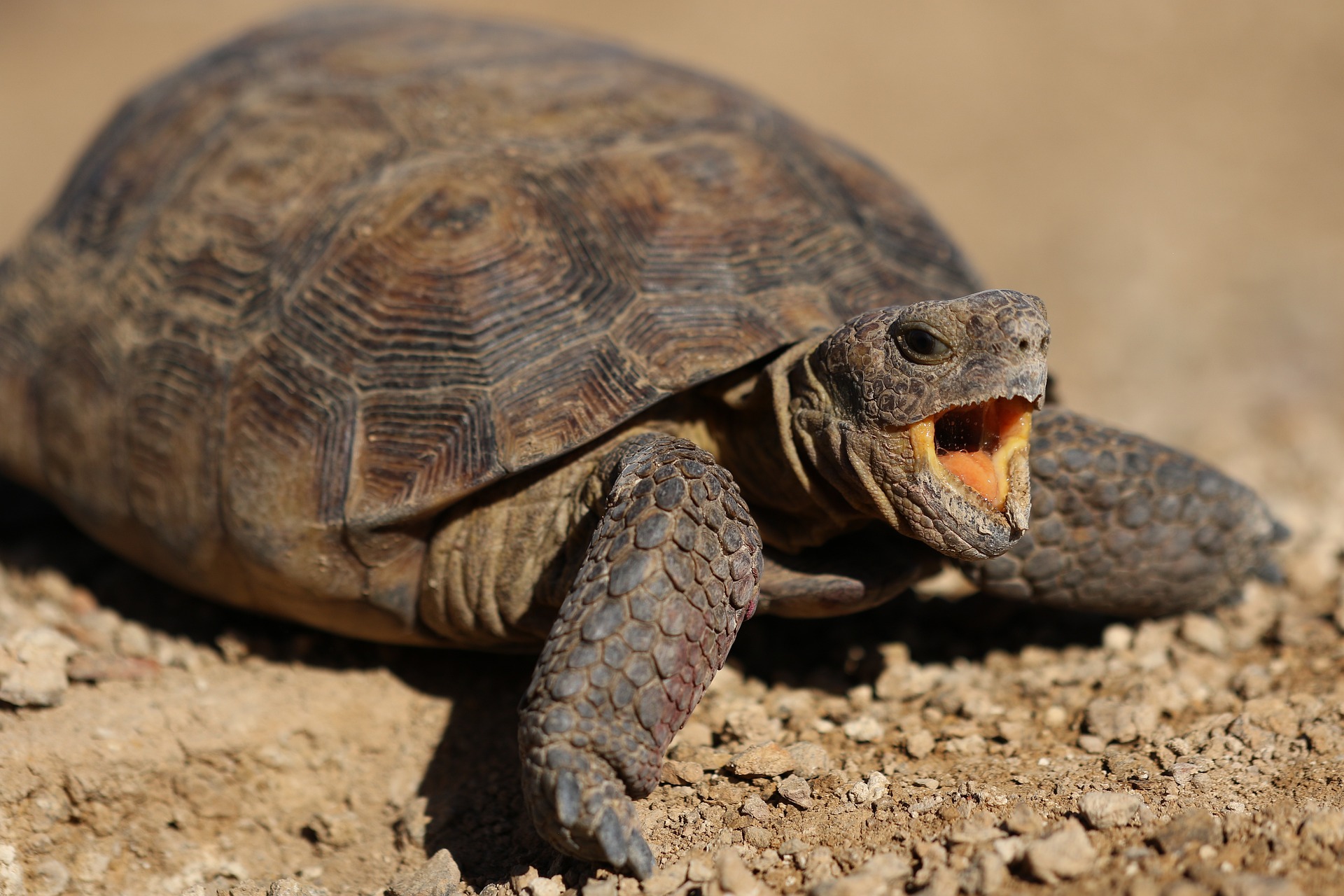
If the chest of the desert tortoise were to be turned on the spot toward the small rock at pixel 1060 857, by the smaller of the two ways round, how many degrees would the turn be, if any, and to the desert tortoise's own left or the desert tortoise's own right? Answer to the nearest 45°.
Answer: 0° — it already faces it

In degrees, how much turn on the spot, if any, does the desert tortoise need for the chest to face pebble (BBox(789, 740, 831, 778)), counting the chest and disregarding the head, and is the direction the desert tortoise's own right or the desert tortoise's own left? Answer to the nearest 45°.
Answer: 0° — it already faces it

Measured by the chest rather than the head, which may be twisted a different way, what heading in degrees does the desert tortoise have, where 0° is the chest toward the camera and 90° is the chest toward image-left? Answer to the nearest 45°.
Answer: approximately 315°

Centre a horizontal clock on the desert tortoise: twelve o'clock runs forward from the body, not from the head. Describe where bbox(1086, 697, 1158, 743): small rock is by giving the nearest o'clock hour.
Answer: The small rock is roughly at 11 o'clock from the desert tortoise.

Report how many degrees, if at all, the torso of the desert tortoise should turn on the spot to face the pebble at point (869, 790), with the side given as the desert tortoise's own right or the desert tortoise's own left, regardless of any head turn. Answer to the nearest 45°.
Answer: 0° — it already faces it

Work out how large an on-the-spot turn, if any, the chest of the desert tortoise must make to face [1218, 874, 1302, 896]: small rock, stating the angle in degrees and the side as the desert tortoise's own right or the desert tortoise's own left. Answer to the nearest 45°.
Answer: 0° — it already faces it

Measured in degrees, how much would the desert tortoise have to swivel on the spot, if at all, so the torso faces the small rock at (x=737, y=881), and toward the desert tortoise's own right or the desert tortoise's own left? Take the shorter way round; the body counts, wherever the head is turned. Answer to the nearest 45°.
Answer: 0° — it already faces it

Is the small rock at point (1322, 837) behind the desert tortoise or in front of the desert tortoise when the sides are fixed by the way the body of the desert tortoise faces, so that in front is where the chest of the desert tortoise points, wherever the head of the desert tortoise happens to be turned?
in front
